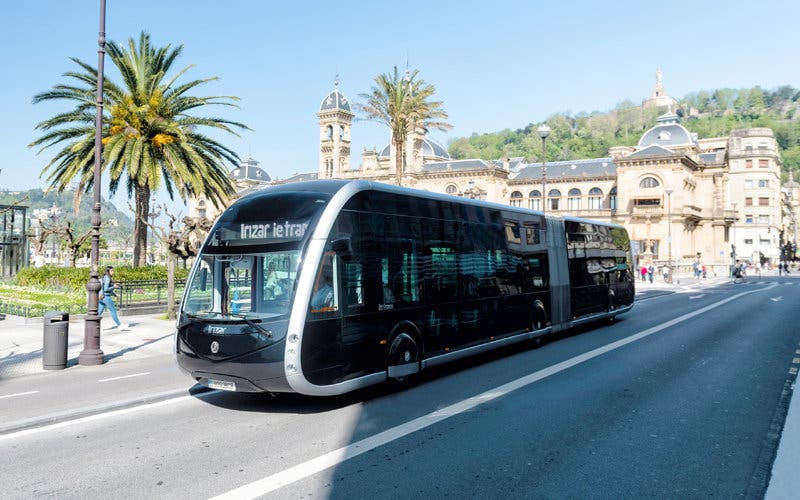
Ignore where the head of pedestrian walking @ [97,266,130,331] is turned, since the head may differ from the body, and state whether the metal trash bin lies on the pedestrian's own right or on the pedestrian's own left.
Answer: on the pedestrian's own right

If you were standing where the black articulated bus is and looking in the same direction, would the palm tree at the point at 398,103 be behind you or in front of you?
behind

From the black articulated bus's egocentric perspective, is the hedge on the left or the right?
on its right

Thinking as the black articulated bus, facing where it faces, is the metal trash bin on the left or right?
on its right

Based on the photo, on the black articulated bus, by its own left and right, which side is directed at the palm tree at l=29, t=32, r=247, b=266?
right
